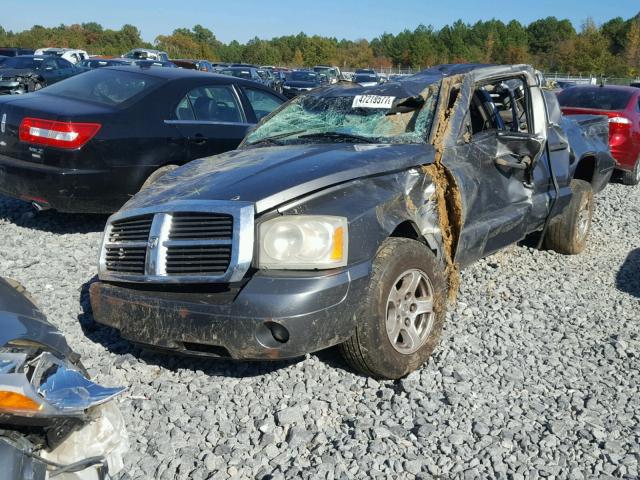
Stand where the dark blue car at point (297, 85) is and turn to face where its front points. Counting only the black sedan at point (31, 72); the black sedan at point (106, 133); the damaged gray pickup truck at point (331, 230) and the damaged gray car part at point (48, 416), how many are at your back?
0

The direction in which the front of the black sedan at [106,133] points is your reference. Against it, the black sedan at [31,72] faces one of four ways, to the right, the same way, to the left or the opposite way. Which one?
the opposite way

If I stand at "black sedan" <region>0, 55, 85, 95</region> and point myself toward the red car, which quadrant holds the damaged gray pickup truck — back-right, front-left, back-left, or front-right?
front-right

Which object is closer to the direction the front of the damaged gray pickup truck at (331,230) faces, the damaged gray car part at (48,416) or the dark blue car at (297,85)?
the damaged gray car part

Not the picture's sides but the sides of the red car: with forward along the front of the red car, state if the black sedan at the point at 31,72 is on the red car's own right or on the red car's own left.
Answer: on the red car's own left

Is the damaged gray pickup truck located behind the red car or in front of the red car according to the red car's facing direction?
behind

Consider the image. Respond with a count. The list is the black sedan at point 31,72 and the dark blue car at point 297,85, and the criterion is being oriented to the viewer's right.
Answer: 0

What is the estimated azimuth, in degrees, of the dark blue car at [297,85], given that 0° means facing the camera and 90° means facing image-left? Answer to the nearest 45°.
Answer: approximately 45°

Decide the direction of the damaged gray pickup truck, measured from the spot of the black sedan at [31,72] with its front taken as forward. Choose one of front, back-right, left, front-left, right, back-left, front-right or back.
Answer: front-left

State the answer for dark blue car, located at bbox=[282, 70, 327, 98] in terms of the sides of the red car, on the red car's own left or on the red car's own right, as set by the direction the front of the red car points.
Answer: on the red car's own left

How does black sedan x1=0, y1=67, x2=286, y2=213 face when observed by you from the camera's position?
facing away from the viewer and to the right of the viewer

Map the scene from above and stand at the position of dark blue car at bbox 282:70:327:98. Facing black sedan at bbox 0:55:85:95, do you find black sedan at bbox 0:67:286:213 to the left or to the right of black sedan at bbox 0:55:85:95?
left

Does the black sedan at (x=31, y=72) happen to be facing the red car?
no

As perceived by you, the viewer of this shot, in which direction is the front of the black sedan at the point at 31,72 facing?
facing the viewer and to the left of the viewer

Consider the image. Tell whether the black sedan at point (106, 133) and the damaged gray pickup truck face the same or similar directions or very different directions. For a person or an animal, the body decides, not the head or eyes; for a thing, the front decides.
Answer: very different directions

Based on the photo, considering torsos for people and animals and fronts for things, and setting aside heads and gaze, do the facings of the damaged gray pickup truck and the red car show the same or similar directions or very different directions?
very different directions

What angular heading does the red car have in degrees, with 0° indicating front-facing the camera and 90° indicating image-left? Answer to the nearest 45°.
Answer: approximately 225°

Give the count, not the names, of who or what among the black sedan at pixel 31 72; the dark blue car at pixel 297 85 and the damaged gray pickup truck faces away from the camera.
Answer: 0

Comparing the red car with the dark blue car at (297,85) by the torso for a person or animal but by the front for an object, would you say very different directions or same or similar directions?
very different directions
